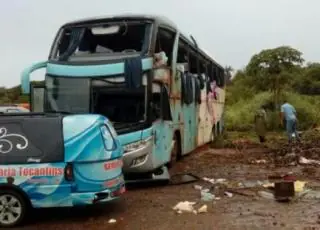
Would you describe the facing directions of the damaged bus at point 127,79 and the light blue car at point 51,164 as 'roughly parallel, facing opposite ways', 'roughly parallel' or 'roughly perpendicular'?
roughly perpendicular

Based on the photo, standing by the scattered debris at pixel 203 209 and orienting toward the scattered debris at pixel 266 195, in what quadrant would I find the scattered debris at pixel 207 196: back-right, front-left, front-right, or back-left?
front-left

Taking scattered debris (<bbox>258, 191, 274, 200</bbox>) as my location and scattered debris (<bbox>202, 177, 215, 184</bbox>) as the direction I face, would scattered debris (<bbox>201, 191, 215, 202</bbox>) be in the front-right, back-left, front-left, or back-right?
front-left

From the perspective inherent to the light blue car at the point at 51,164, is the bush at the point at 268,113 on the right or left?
on its right

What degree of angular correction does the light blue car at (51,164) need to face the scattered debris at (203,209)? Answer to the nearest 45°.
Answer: approximately 135° to its right

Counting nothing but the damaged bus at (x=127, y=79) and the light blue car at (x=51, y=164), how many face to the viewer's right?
0

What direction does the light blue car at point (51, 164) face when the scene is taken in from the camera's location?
facing away from the viewer and to the left of the viewer

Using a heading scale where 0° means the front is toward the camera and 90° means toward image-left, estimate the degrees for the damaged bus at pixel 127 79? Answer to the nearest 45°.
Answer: approximately 45°

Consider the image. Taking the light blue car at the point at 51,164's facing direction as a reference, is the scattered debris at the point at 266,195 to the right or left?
on its right

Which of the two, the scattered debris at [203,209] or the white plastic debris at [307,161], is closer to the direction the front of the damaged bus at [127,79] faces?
the scattered debris
